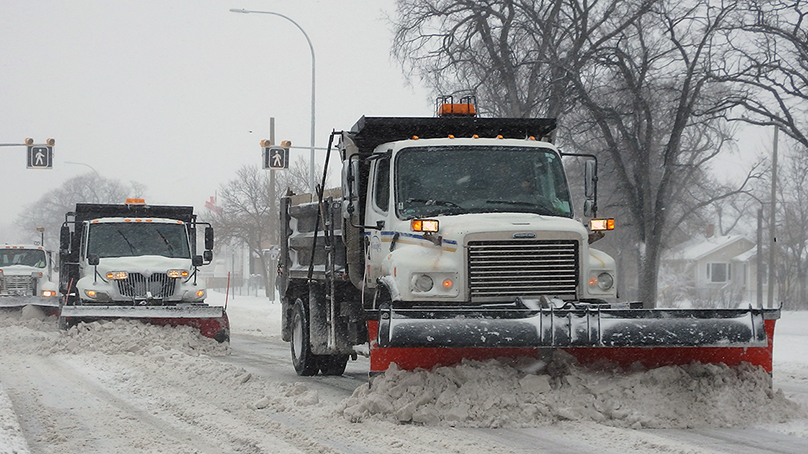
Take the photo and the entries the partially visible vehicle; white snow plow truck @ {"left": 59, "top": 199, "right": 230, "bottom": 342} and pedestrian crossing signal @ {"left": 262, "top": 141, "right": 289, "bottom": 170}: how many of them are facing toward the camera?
3

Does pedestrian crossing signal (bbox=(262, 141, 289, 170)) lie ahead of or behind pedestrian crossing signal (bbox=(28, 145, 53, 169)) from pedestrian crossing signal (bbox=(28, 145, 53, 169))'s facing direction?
ahead

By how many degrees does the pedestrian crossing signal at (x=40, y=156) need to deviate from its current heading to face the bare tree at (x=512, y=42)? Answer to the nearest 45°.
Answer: approximately 45° to its left

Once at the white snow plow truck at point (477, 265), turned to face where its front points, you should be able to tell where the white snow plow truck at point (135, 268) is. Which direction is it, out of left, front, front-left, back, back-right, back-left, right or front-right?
back

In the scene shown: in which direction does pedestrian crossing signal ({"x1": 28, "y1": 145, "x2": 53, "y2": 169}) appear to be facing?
toward the camera

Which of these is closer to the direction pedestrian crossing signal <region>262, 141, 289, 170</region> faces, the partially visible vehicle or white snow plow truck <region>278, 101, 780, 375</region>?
the white snow plow truck

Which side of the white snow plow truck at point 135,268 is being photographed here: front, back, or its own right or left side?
front

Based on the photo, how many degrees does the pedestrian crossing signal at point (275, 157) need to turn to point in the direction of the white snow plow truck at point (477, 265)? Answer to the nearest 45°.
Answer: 0° — it already faces it

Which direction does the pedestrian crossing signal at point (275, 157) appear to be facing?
toward the camera

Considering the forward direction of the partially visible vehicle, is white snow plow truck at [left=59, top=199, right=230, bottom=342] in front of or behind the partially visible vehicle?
in front

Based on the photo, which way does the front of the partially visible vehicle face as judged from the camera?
facing the viewer

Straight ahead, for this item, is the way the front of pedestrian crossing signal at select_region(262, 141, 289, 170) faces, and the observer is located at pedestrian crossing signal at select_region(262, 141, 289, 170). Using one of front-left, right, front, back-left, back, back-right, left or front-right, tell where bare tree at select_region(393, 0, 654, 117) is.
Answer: front-left
